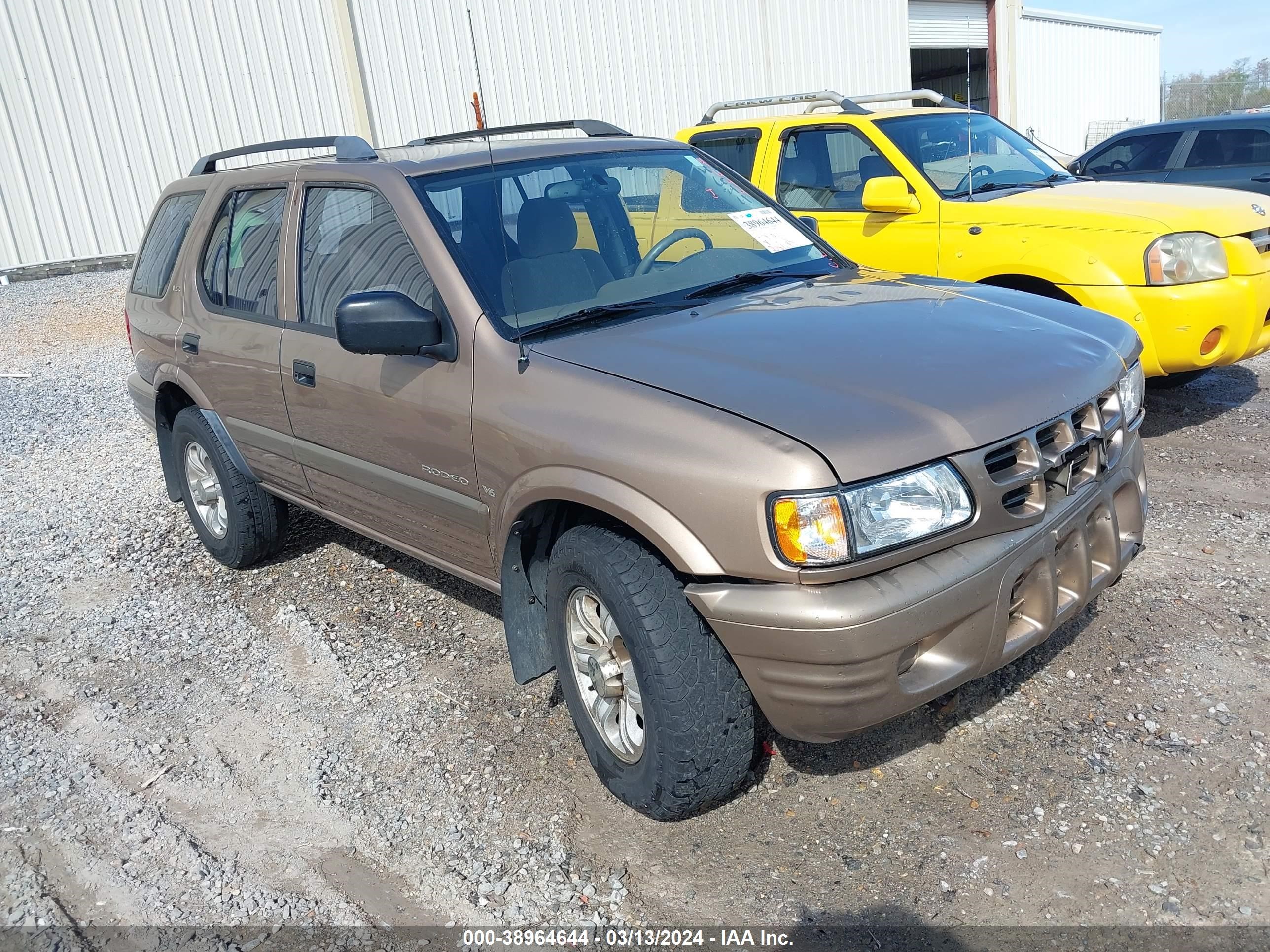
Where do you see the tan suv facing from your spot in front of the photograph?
facing the viewer and to the right of the viewer

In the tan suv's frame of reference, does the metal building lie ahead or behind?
behind

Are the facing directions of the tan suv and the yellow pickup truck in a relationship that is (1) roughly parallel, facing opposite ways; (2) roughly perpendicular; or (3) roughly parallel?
roughly parallel

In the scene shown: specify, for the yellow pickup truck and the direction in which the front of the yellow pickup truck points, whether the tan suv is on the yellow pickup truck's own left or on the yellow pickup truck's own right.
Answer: on the yellow pickup truck's own right

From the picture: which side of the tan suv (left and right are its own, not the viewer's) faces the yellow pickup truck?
left

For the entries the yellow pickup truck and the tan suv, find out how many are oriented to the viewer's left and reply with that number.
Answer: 0
